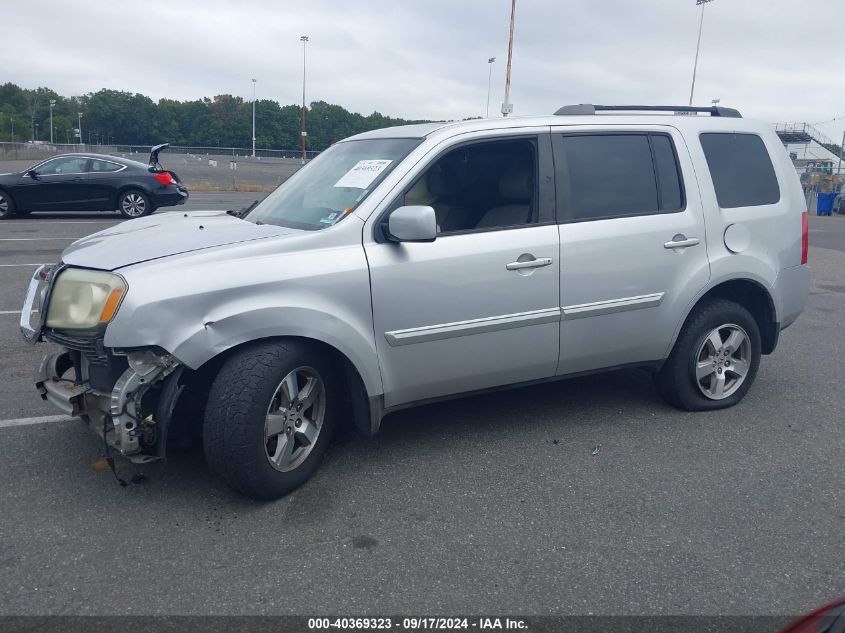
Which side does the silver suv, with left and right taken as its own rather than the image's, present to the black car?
right

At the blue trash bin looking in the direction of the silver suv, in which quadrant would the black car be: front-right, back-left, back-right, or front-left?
front-right

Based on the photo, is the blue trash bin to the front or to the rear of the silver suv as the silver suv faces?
to the rear

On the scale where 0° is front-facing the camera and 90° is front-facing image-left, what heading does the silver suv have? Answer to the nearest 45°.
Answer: approximately 45°
